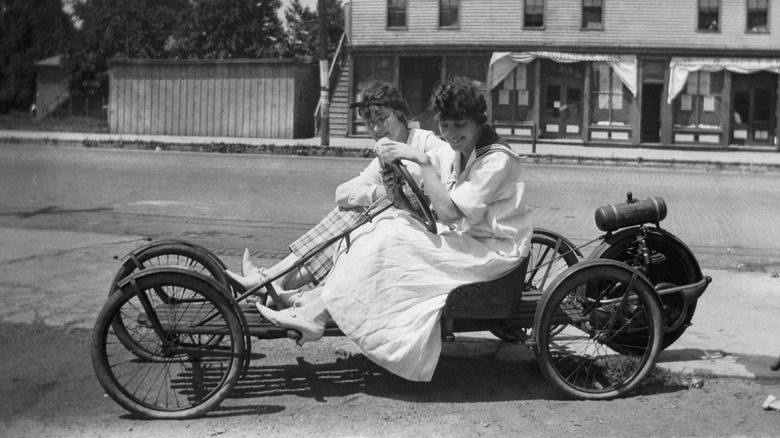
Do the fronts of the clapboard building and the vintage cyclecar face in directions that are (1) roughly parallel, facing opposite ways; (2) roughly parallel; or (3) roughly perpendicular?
roughly perpendicular

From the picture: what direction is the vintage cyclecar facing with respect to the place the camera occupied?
facing to the left of the viewer

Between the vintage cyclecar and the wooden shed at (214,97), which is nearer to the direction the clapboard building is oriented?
the vintage cyclecar

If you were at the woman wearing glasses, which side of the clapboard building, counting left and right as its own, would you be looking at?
front

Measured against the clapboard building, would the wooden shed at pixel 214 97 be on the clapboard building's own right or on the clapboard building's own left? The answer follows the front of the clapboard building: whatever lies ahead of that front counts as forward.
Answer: on the clapboard building's own right

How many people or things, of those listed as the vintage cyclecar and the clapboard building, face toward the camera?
1

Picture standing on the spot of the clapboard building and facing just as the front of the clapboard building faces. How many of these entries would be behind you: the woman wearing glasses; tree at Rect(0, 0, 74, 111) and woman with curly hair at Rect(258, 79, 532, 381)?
0

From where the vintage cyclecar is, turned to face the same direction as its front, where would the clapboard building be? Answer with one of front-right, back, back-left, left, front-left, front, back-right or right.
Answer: right

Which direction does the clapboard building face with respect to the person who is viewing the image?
facing the viewer

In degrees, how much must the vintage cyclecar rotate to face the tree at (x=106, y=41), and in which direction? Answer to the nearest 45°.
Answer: approximately 90° to its right

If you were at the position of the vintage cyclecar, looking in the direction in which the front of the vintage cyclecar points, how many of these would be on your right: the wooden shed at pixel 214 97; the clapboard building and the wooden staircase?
3

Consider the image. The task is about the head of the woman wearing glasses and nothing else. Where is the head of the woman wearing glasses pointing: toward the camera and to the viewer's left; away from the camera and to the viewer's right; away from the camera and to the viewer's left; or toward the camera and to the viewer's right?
toward the camera and to the viewer's left

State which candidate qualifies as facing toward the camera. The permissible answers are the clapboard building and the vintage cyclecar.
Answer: the clapboard building
